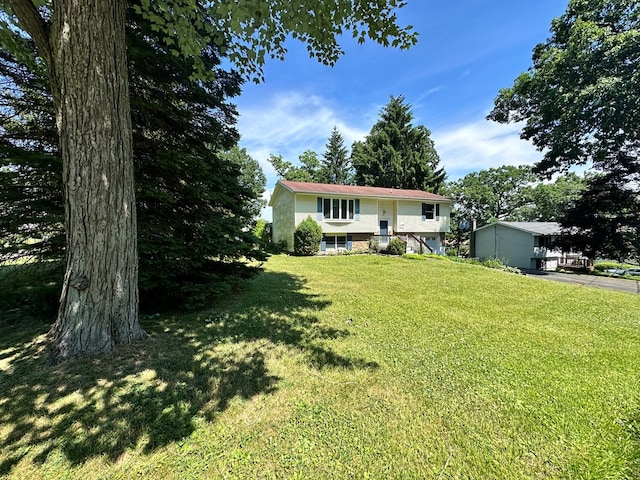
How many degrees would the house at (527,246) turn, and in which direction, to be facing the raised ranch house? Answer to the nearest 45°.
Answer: approximately 90° to its right

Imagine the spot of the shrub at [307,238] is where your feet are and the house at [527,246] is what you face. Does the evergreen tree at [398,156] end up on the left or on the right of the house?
left

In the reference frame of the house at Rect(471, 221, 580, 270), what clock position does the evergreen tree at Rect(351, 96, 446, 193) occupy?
The evergreen tree is roughly at 5 o'clock from the house.

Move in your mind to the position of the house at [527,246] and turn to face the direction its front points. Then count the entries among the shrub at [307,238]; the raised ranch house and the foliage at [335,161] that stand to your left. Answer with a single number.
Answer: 0

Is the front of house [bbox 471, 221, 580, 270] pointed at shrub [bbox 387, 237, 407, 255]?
no

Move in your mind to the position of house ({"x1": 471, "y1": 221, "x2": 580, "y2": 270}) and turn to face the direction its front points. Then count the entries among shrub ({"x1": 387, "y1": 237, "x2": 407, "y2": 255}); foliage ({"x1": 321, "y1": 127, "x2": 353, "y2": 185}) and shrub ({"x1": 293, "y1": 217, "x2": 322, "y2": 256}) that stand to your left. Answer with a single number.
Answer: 0

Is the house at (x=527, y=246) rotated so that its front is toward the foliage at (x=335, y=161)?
no

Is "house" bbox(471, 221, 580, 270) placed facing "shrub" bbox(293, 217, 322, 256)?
no

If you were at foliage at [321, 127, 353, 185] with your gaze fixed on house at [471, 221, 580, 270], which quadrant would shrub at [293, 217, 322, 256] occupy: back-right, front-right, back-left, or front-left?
front-right

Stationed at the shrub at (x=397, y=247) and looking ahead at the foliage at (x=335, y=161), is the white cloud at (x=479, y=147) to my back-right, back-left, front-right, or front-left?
front-right

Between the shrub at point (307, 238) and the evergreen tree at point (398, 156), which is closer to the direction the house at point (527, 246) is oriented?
the shrub
